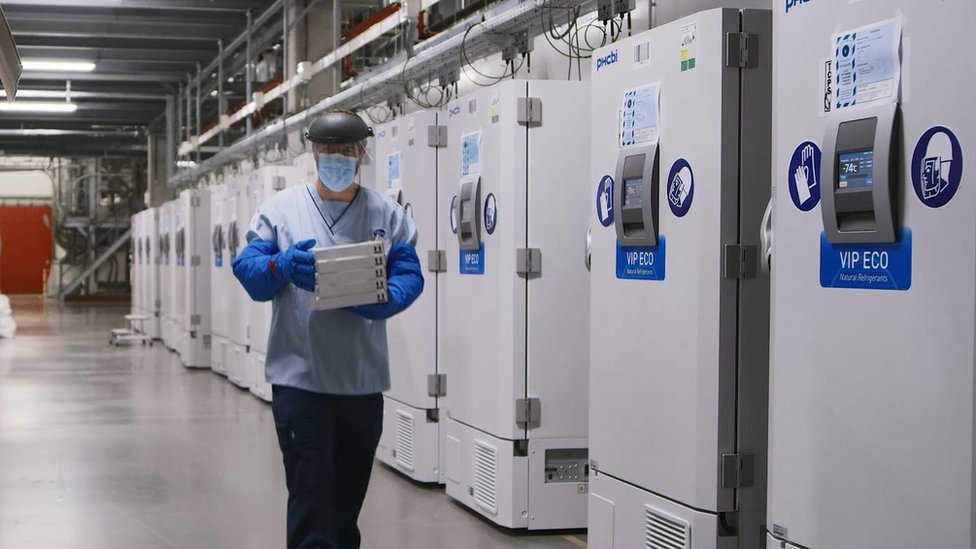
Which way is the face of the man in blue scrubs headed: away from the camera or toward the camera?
toward the camera

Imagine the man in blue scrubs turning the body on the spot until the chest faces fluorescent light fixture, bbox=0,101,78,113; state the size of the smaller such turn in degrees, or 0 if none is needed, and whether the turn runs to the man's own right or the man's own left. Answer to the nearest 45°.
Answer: approximately 180°

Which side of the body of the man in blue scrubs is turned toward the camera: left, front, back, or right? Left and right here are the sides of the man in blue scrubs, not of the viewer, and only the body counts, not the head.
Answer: front
